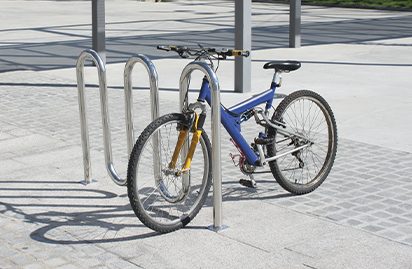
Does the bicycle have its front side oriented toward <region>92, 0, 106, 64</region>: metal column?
no

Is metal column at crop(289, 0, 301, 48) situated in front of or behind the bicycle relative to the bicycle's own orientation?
behind

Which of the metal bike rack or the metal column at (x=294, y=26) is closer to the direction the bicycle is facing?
the metal bike rack

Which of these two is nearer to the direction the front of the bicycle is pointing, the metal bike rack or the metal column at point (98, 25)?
the metal bike rack

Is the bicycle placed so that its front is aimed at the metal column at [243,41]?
no

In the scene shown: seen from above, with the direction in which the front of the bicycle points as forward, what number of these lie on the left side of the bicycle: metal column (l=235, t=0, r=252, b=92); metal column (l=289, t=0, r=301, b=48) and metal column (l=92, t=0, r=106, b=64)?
0
